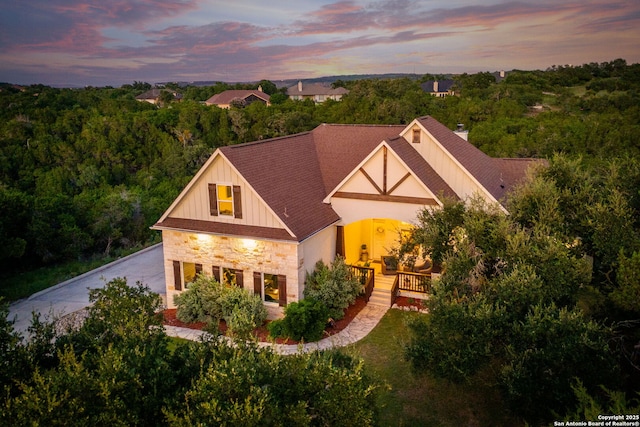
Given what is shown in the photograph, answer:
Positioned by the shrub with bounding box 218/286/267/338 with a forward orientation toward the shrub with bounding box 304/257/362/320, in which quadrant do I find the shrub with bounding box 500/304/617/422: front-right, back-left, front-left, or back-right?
front-right

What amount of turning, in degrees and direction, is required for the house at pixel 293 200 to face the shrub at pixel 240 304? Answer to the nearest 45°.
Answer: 0° — it already faces it

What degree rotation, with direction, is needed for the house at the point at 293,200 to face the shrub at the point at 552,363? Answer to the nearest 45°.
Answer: approximately 90° to its left

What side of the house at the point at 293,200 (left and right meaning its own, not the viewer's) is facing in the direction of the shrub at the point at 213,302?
front

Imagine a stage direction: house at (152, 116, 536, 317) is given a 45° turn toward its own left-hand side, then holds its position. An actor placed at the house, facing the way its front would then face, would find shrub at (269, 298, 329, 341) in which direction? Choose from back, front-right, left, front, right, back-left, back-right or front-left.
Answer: front

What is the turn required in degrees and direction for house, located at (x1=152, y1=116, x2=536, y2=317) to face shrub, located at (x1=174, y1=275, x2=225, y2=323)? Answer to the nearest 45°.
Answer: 0° — it already faces it
